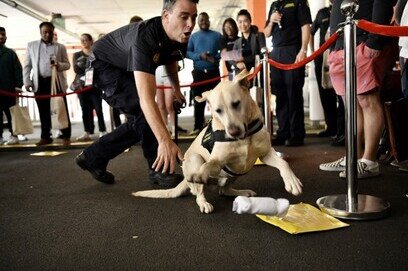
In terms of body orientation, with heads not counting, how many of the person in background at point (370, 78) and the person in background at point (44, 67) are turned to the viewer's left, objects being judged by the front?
1

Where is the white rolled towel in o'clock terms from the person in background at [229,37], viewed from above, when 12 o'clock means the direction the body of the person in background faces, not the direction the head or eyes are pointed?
The white rolled towel is roughly at 12 o'clock from the person in background.

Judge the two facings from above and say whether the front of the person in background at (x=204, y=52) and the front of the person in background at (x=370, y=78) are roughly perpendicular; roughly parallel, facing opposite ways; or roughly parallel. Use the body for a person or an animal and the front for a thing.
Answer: roughly perpendicular

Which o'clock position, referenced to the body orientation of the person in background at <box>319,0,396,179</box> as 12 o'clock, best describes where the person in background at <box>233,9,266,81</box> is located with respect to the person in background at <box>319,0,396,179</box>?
the person in background at <box>233,9,266,81</box> is roughly at 2 o'clock from the person in background at <box>319,0,396,179</box>.

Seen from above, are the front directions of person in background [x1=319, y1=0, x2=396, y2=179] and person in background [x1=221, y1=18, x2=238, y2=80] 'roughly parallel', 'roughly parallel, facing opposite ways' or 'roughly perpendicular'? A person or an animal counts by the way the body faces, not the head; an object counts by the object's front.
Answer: roughly perpendicular

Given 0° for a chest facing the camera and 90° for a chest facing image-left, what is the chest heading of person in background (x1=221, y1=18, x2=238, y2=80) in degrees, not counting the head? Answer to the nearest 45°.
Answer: approximately 0°

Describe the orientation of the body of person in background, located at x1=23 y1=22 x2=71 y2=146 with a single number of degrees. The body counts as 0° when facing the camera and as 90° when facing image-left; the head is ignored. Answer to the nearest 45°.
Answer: approximately 0°

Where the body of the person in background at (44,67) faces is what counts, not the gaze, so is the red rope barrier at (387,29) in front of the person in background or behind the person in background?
in front

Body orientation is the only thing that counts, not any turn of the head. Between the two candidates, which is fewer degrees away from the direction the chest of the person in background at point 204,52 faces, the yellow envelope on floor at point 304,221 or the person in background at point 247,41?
the yellow envelope on floor

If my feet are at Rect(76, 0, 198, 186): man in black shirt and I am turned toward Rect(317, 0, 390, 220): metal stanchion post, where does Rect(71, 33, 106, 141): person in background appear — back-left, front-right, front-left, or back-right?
back-left

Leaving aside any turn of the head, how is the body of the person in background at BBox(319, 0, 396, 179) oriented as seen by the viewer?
to the viewer's left
